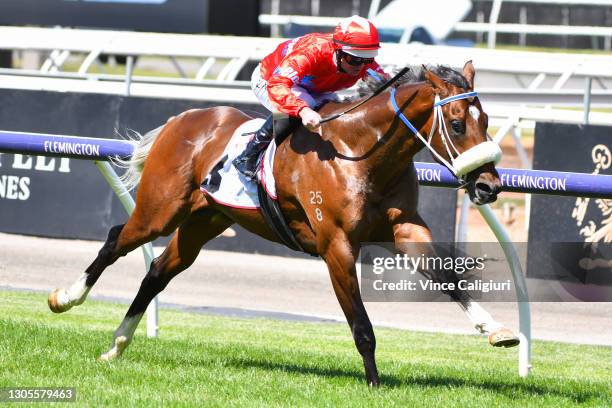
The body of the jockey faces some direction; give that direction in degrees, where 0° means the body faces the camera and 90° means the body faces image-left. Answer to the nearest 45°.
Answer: approximately 315°

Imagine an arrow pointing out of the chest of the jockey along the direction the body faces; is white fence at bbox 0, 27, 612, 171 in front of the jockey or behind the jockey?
behind

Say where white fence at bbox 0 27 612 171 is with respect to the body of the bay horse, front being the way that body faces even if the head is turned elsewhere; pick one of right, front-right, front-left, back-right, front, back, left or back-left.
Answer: back-left

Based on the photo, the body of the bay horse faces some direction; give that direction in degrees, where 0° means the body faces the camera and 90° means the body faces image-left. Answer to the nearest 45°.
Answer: approximately 315°
